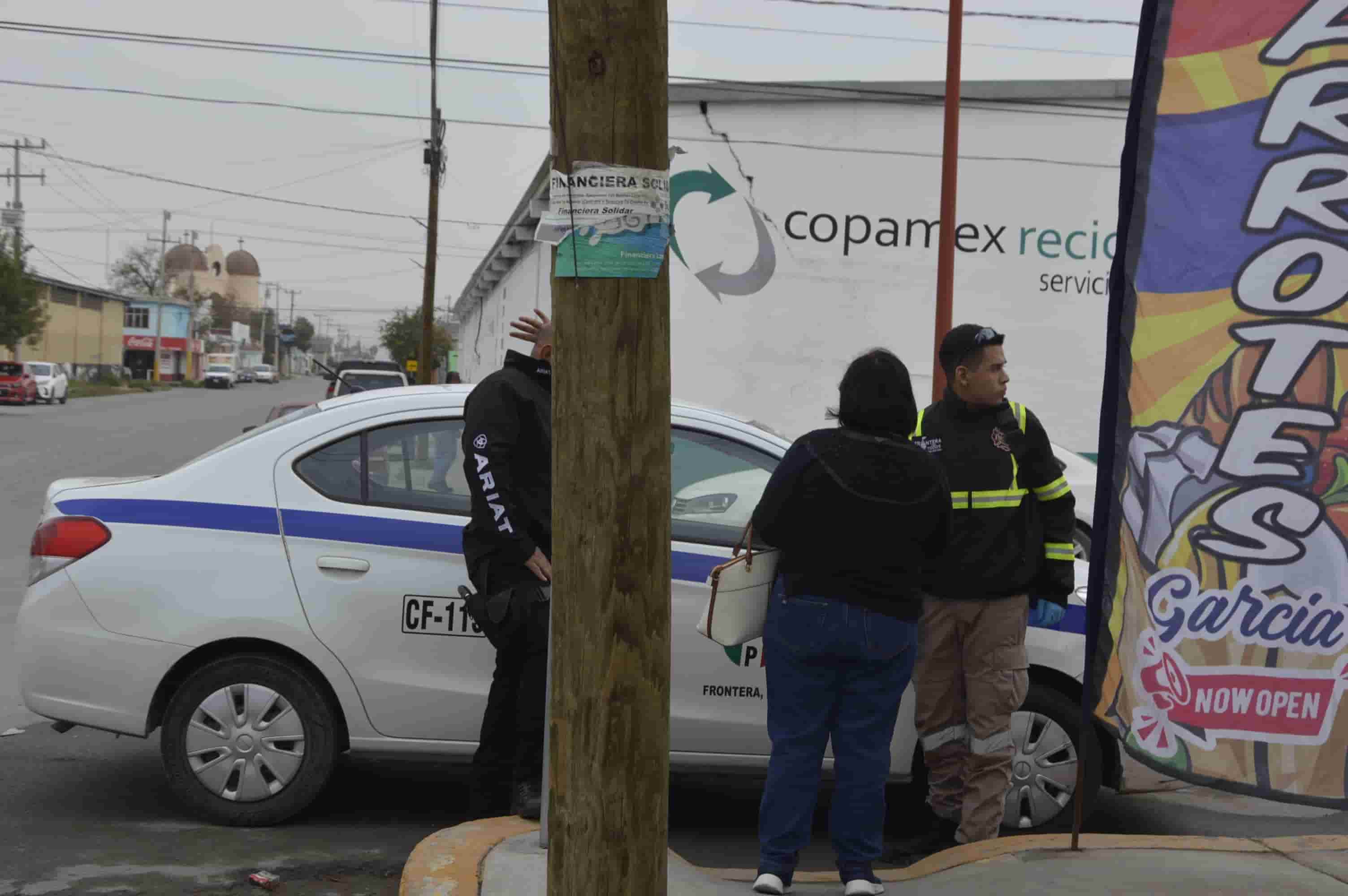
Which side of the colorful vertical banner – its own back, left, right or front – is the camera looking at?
front

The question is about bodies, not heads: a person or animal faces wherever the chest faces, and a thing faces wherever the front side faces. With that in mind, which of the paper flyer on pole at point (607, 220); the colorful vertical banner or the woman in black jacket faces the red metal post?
the woman in black jacket

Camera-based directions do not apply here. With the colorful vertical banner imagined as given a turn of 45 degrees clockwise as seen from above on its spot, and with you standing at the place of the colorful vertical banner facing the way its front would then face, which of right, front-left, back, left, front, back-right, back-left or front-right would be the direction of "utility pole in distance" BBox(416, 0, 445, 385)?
right

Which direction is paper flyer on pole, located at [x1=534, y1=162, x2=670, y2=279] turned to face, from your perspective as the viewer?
facing the viewer

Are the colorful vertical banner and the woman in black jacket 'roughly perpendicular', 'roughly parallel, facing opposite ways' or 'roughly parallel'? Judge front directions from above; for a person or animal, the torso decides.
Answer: roughly parallel, facing opposite ways

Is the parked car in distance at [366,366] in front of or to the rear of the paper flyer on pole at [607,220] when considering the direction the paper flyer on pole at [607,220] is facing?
to the rear

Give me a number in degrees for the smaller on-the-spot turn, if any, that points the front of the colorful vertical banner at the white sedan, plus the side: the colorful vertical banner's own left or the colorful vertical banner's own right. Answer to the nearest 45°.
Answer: approximately 90° to the colorful vertical banner's own right

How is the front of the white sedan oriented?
to the viewer's right

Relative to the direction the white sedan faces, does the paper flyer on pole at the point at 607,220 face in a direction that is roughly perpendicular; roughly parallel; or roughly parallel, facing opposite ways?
roughly perpendicular
